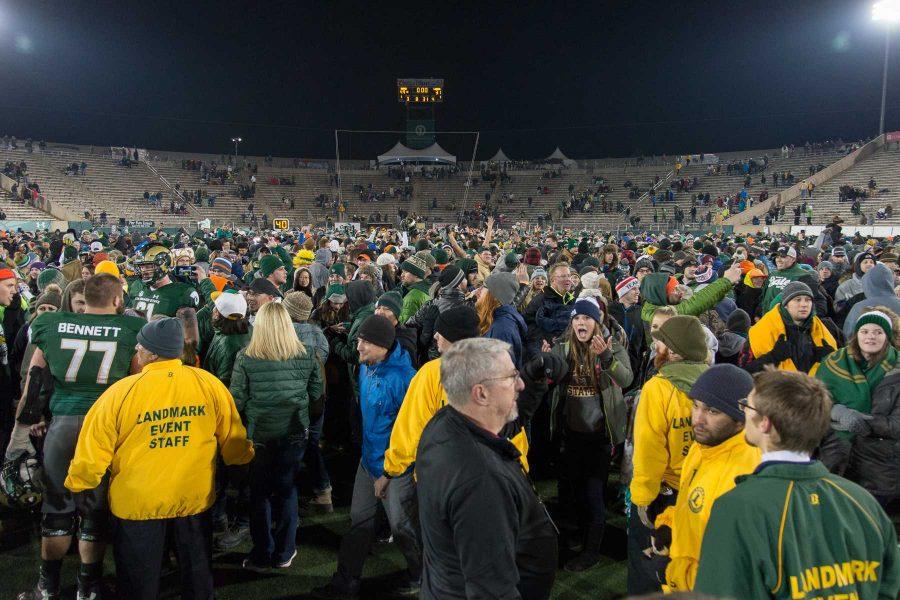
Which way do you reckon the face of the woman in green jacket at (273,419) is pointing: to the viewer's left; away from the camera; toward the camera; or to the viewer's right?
away from the camera

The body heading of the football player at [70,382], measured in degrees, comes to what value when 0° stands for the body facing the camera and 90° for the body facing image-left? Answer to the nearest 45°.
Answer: approximately 180°

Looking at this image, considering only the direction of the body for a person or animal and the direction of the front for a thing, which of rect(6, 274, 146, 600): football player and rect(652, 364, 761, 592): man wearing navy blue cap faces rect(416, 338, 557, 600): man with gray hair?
the man wearing navy blue cap

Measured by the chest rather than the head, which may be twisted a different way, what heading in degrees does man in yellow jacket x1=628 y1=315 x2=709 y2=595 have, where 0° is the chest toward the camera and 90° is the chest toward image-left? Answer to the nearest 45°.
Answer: approximately 135°

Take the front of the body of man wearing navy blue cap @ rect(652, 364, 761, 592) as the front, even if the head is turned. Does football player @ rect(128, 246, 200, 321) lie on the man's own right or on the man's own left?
on the man's own right

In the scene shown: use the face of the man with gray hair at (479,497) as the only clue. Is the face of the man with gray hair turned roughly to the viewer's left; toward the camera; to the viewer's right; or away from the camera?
to the viewer's right

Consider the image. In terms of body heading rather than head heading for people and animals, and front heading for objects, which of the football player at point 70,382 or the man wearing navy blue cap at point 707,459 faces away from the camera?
the football player
